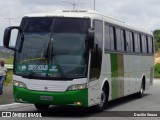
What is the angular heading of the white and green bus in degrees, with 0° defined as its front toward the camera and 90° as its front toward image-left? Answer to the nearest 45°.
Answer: approximately 45°
